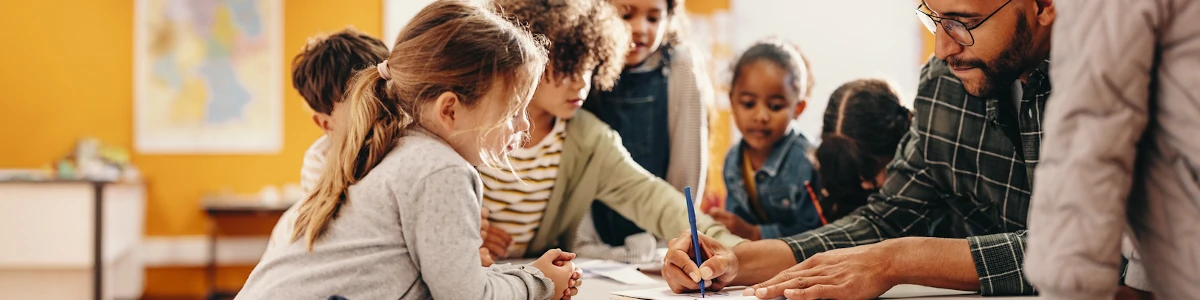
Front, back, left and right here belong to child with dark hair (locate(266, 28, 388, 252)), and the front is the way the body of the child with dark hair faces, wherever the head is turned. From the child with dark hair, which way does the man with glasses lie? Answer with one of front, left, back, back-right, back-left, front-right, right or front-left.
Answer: front-right

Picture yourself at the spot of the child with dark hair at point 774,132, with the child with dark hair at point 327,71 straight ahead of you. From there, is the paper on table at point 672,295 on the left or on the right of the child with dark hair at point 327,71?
left

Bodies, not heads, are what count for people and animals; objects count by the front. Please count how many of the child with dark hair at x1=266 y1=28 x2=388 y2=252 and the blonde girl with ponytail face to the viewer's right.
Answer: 2

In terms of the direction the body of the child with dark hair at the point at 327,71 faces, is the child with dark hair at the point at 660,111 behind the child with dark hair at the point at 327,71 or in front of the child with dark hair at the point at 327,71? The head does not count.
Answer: in front

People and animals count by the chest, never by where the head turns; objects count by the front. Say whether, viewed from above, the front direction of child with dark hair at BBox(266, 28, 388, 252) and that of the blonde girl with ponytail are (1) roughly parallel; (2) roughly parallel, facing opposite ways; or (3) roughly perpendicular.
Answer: roughly parallel

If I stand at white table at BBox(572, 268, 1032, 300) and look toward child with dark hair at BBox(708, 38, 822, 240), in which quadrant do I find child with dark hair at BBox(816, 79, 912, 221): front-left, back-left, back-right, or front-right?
front-right

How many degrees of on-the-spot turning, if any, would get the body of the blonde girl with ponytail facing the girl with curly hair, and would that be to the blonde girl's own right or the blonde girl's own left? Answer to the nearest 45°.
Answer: approximately 45° to the blonde girl's own left

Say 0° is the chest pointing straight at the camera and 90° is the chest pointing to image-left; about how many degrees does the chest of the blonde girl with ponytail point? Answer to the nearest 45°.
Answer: approximately 270°

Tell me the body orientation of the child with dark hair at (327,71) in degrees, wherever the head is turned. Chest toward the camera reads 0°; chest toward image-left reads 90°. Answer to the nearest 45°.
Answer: approximately 270°

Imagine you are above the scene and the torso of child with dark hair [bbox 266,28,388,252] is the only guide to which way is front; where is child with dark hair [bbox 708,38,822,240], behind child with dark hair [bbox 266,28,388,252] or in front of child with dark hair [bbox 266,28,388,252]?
in front
